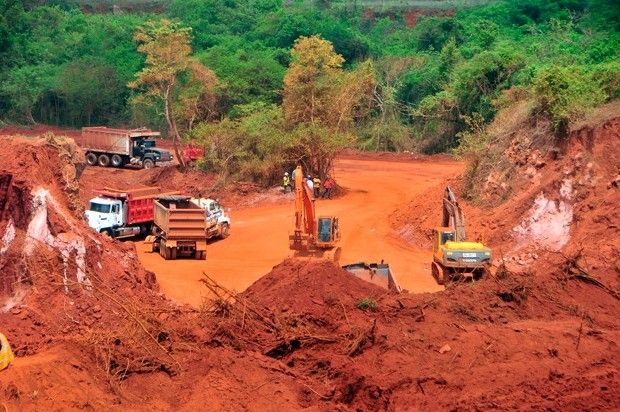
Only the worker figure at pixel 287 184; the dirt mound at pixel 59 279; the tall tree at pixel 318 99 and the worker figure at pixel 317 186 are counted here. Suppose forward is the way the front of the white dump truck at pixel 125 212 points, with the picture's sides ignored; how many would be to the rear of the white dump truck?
3

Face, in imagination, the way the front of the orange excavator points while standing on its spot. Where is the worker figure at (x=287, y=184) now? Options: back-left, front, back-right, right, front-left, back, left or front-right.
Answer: back-right

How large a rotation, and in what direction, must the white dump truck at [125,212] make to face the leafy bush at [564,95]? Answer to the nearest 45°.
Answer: approximately 135° to its left

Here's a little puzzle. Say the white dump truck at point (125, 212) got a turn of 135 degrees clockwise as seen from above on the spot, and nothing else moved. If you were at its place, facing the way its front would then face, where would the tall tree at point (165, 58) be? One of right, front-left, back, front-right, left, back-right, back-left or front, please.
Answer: front

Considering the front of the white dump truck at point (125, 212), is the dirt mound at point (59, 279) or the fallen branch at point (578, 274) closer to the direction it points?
the dirt mound

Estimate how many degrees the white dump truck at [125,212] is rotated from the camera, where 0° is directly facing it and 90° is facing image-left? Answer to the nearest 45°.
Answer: approximately 45°

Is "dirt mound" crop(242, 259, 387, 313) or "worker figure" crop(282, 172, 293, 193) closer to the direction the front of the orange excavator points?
the dirt mound

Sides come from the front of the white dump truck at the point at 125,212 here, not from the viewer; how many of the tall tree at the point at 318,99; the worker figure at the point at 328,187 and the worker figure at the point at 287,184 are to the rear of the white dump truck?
3

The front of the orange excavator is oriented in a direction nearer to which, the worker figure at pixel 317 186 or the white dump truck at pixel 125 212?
the white dump truck
